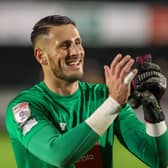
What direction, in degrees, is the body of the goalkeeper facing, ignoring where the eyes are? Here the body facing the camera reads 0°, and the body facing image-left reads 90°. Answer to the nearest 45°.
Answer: approximately 315°

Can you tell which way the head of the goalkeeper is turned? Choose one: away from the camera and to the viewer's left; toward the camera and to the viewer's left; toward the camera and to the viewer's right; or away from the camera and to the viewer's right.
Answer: toward the camera and to the viewer's right
